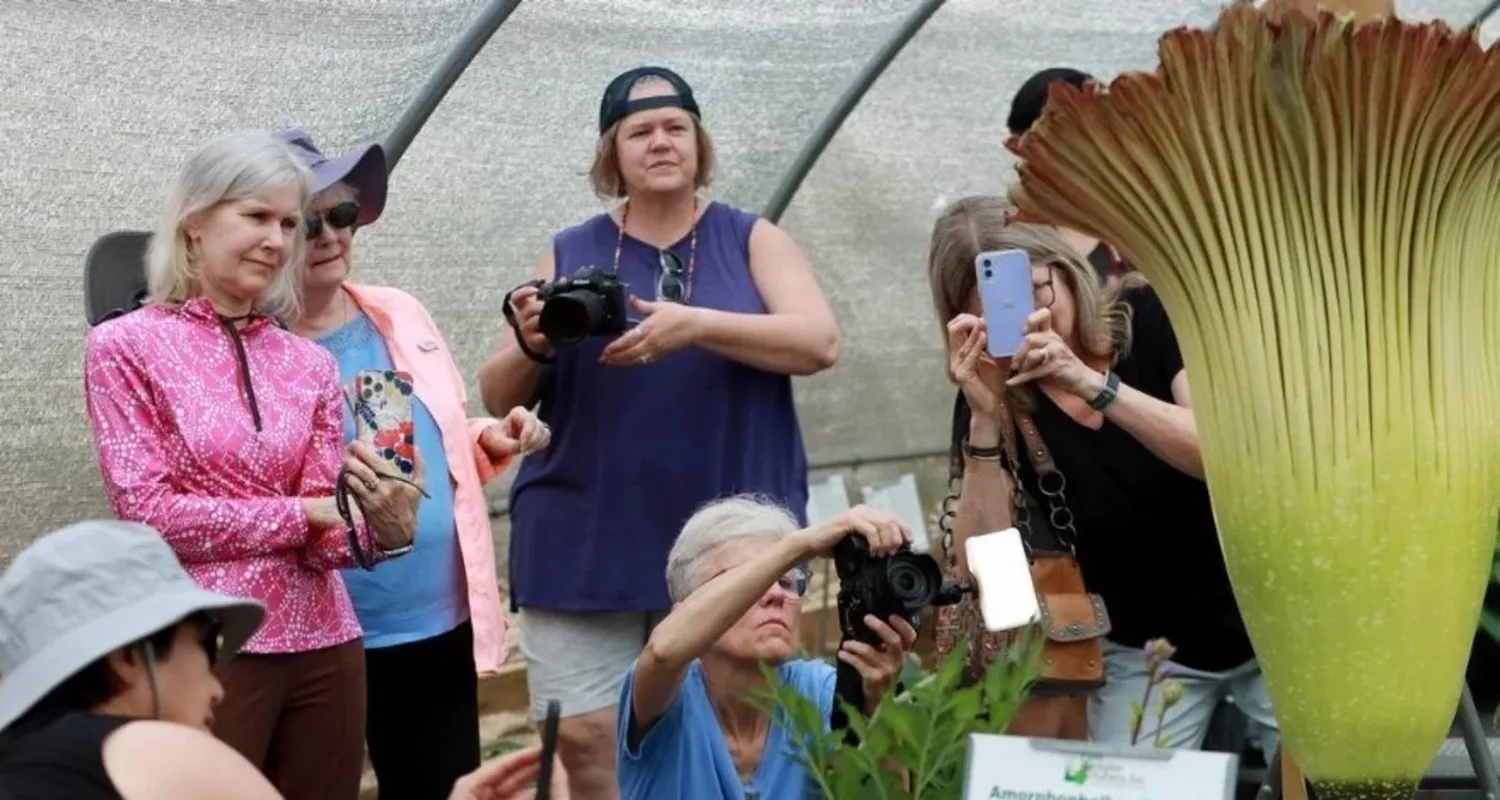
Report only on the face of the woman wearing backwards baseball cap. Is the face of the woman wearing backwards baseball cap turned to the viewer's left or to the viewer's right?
to the viewer's right

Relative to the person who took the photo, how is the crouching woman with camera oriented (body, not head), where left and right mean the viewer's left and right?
facing the viewer and to the right of the viewer

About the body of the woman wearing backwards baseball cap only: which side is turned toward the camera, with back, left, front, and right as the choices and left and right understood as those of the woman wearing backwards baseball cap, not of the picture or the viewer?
front

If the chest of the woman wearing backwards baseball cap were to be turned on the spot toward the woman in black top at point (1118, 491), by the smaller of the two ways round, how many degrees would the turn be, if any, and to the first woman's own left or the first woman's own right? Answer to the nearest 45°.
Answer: approximately 90° to the first woman's own left

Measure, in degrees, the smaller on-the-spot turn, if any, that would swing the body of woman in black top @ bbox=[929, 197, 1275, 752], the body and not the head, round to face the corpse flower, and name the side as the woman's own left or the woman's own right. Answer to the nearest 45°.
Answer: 0° — they already face it

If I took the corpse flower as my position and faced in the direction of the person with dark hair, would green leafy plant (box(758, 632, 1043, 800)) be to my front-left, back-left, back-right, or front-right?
front-left

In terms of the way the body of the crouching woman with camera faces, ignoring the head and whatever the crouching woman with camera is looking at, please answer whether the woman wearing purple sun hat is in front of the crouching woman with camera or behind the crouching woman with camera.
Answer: behind

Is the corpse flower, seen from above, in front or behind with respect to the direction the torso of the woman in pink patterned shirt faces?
in front

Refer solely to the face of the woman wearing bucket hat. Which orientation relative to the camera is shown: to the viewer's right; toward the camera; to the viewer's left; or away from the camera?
to the viewer's right

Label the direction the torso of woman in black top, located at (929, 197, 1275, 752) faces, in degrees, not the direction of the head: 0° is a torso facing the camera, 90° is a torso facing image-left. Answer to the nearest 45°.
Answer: approximately 0°

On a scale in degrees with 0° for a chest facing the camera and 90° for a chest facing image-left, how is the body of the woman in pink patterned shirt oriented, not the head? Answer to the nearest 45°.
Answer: approximately 315°

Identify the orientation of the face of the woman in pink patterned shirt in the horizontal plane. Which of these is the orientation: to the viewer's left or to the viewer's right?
to the viewer's right

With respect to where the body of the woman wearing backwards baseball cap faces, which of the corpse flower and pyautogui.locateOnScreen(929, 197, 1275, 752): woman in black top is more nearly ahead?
the corpse flower

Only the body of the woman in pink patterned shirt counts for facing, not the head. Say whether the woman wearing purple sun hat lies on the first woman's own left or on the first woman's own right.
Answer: on the first woman's own left
